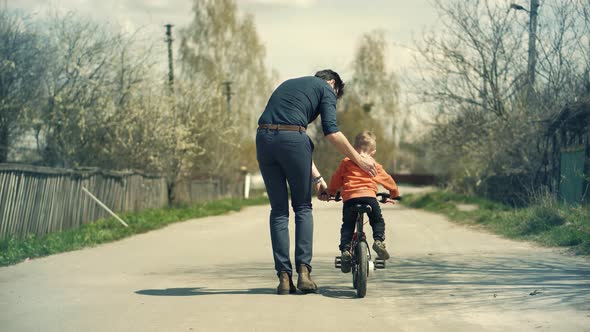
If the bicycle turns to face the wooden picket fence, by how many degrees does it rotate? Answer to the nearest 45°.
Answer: approximately 45° to its left

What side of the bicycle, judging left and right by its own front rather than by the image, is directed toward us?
back

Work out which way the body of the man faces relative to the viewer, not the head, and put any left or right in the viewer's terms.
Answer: facing away from the viewer and to the right of the viewer

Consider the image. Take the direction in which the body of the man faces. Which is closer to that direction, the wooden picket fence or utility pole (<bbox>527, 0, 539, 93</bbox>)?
the utility pole

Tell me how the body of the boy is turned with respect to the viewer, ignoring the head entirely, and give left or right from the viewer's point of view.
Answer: facing away from the viewer

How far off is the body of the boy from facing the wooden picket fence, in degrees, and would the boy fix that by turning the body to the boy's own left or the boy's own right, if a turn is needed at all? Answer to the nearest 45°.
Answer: approximately 45° to the boy's own left

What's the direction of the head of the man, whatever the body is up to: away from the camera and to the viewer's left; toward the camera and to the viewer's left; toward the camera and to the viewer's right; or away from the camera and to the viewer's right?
away from the camera and to the viewer's right

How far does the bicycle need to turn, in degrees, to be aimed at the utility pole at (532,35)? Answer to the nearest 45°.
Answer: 0° — it already faces it
